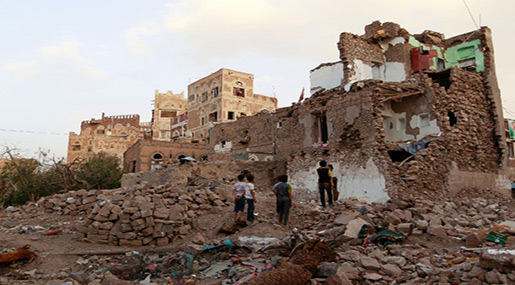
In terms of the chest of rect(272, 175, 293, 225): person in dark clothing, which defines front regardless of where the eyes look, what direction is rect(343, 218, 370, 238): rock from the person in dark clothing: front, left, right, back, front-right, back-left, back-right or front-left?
back-right

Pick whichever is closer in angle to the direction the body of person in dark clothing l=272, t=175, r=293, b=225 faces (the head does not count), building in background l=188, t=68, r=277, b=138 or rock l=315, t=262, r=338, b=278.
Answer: the building in background

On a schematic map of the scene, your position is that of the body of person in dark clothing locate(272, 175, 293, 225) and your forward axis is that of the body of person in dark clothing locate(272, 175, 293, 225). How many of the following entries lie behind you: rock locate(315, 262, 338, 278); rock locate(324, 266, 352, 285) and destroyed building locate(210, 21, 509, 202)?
2

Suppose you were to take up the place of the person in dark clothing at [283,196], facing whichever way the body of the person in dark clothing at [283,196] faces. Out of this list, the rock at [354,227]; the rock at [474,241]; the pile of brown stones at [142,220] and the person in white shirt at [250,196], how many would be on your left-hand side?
2

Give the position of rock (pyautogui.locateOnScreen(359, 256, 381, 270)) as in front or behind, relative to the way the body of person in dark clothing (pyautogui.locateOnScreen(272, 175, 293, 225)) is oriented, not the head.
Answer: behind

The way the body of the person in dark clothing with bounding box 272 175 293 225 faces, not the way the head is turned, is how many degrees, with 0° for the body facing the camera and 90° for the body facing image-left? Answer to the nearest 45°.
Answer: approximately 180°

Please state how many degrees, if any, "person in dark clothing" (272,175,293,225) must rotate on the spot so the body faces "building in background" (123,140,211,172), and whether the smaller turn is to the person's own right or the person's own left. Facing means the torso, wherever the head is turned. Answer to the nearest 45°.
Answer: approximately 45° to the person's own left

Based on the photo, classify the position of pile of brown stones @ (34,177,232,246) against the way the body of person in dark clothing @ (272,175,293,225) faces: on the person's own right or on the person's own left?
on the person's own left

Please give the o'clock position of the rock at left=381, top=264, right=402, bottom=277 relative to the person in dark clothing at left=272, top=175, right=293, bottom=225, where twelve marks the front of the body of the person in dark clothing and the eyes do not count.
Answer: The rock is roughly at 5 o'clock from the person in dark clothing.

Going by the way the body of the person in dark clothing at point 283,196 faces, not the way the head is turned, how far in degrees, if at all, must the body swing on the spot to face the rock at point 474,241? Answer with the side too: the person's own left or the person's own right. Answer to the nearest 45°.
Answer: approximately 135° to the person's own right

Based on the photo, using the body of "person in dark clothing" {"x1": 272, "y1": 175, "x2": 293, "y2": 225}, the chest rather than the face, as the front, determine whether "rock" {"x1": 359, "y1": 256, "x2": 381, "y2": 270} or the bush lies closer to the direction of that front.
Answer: the bush

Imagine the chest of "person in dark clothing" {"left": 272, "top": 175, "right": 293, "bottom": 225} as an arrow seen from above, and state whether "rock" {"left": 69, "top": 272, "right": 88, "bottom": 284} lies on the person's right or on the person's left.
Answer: on the person's left

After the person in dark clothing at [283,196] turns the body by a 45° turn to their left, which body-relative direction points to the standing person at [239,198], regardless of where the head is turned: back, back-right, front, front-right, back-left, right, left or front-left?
front-left

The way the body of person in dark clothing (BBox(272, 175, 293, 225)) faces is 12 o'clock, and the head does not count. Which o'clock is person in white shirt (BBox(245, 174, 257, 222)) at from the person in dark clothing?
The person in white shirt is roughly at 9 o'clock from the person in dark clothing.

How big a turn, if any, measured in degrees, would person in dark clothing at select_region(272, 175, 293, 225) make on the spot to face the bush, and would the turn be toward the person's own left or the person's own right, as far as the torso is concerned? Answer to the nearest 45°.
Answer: approximately 45° to the person's own left
